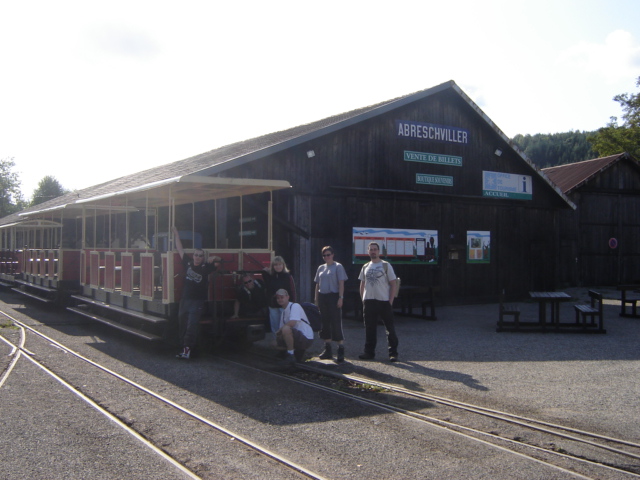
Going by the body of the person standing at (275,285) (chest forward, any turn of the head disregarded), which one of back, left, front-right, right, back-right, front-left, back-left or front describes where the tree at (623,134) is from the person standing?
back-left

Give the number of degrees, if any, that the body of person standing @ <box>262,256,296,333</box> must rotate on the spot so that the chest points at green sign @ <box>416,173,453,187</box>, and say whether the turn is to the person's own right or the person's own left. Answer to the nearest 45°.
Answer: approximately 135° to the person's own left

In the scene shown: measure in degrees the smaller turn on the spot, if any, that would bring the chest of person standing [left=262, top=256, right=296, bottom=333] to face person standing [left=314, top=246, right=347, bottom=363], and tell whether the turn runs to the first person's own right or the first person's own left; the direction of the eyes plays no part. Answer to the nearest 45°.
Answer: approximately 90° to the first person's own left

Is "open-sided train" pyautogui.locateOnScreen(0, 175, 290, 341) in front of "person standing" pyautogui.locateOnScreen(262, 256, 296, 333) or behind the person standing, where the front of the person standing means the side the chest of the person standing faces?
behind

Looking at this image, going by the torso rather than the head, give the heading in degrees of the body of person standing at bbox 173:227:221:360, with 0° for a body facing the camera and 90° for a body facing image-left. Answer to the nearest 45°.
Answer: approximately 0°

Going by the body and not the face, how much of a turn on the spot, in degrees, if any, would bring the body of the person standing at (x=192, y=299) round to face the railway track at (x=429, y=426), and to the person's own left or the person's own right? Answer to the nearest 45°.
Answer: approximately 45° to the person's own left

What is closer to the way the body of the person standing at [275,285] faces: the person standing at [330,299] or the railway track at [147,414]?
the railway track

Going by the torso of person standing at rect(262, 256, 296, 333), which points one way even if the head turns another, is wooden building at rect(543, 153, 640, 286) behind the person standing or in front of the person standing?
behind

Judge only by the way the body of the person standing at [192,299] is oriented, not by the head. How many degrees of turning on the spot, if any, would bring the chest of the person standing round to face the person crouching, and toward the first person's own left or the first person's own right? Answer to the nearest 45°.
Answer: approximately 90° to the first person's own left

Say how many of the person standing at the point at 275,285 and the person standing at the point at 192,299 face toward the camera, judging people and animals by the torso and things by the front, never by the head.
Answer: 2

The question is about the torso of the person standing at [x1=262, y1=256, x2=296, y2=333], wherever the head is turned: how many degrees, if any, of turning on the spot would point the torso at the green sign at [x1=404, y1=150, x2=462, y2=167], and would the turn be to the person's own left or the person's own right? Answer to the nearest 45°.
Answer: approximately 135° to the person's own left

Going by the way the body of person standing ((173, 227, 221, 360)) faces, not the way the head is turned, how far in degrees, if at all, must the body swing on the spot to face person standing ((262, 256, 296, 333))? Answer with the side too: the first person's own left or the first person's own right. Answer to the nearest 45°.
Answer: approximately 90° to the first person's own left

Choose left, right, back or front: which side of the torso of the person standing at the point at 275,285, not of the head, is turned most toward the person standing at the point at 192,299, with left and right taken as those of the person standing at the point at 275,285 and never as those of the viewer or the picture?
right
